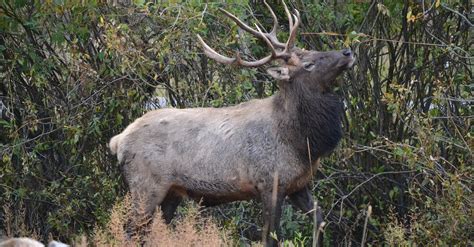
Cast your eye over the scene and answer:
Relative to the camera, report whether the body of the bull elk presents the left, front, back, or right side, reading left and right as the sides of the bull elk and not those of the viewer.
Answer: right
